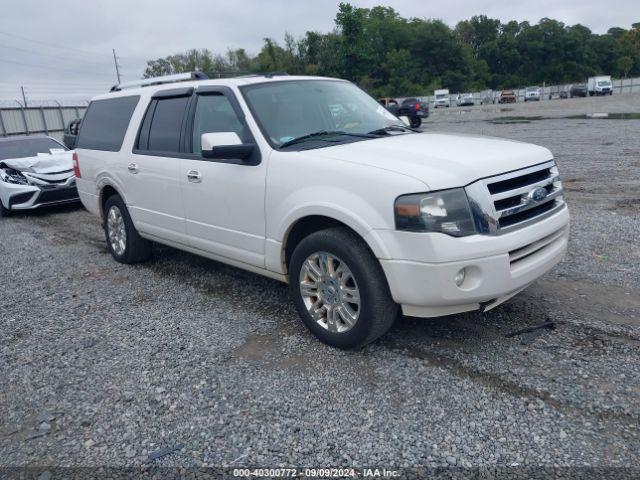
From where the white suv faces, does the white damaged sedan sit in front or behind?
behind

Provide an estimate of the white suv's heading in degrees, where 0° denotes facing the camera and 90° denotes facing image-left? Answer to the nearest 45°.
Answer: approximately 315°

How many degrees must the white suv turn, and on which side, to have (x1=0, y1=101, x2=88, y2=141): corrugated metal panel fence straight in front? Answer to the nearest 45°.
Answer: approximately 180°
